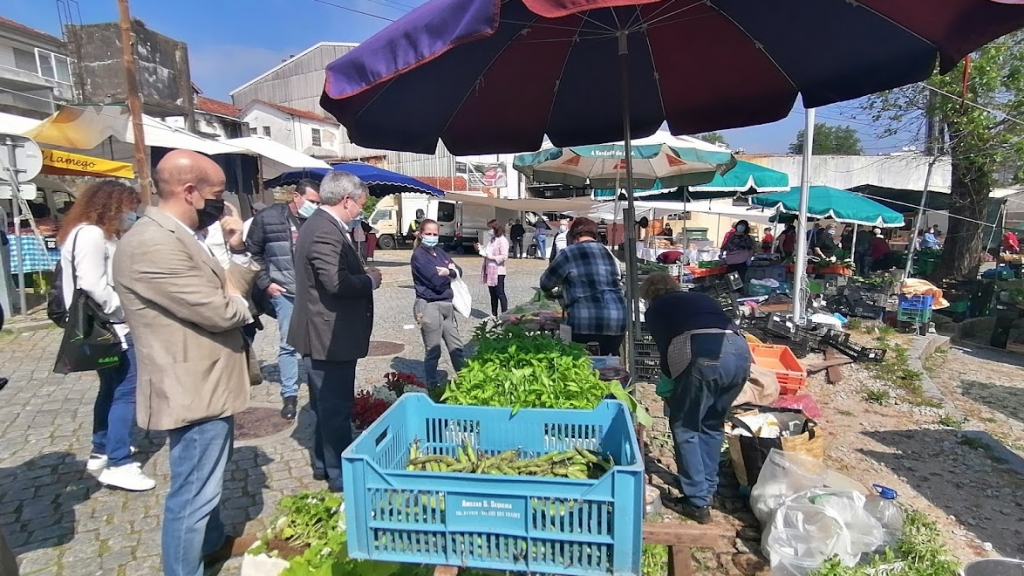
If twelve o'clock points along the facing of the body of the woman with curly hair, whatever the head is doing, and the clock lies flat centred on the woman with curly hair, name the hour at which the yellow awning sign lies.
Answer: The yellow awning sign is roughly at 9 o'clock from the woman with curly hair.

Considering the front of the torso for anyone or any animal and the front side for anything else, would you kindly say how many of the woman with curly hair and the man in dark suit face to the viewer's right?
2

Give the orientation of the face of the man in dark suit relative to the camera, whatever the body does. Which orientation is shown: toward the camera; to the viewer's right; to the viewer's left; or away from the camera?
to the viewer's right

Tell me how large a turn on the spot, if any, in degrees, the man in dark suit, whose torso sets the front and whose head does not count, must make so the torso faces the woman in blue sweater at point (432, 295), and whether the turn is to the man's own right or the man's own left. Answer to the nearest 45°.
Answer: approximately 45° to the man's own left

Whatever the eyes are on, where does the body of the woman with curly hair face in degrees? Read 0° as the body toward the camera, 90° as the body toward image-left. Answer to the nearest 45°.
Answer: approximately 270°

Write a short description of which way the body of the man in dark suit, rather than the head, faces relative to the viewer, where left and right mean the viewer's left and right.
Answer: facing to the right of the viewer

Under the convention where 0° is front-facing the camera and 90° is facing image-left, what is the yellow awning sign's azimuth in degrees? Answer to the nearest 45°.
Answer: approximately 315°

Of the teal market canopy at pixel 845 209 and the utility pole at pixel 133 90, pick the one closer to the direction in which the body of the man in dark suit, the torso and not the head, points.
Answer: the teal market canopy
